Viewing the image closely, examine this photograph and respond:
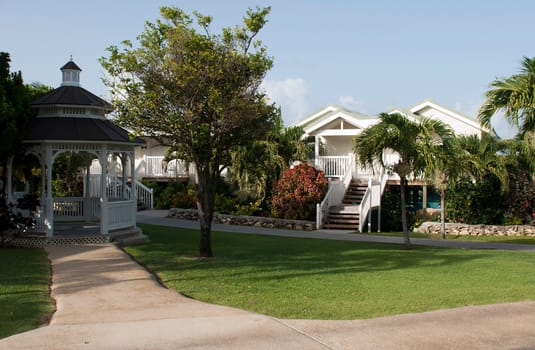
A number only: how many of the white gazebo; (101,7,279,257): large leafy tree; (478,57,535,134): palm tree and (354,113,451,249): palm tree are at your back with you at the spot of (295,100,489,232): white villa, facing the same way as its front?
0

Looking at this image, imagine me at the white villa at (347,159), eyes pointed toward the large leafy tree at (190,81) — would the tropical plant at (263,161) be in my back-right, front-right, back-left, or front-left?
front-right

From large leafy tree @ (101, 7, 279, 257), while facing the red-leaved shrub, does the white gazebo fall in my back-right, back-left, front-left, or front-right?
front-left

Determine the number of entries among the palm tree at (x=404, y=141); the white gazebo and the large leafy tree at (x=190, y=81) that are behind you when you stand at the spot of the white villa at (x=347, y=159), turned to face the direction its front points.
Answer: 0

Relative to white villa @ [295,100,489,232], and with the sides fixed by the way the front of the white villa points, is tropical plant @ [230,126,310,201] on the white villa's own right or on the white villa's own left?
on the white villa's own right

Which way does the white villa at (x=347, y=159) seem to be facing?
toward the camera

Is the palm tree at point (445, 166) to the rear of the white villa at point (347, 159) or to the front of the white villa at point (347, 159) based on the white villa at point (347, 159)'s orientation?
to the front

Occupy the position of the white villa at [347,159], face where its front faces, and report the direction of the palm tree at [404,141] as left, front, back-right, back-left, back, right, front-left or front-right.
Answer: front

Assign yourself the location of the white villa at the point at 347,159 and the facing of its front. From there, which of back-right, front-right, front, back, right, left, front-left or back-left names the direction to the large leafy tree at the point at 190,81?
front

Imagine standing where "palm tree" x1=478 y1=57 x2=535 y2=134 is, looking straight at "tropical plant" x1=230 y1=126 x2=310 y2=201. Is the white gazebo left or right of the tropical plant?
left

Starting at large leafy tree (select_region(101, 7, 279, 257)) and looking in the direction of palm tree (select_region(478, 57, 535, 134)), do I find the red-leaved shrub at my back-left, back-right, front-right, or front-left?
front-left

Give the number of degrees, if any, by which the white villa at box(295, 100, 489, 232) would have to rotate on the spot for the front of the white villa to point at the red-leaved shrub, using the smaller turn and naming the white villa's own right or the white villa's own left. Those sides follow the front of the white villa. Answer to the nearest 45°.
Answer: approximately 45° to the white villa's own right

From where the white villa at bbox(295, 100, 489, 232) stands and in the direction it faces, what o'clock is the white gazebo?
The white gazebo is roughly at 1 o'clock from the white villa.

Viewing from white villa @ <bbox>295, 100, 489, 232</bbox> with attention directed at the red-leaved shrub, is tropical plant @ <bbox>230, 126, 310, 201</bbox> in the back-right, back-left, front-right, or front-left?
front-right
